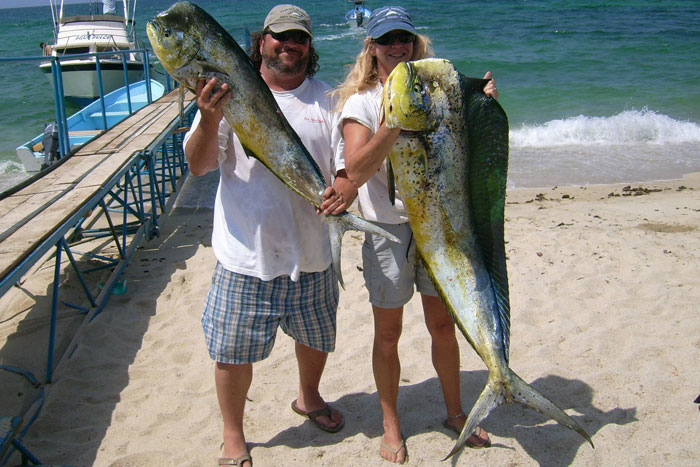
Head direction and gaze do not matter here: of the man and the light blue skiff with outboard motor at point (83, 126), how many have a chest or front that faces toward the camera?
1

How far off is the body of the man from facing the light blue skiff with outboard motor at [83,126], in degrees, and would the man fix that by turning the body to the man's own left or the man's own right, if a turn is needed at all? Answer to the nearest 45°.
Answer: approximately 180°

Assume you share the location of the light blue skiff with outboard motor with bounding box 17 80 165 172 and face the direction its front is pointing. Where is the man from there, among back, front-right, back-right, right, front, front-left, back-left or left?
back-right

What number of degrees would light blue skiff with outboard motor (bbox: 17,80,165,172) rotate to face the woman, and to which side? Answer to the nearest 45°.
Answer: approximately 135° to its right

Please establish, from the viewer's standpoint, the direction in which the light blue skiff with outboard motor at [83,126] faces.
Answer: facing away from the viewer and to the right of the viewer

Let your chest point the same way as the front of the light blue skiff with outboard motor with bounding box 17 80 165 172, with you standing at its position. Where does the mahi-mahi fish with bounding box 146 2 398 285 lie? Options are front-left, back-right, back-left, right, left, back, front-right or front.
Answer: back-right
